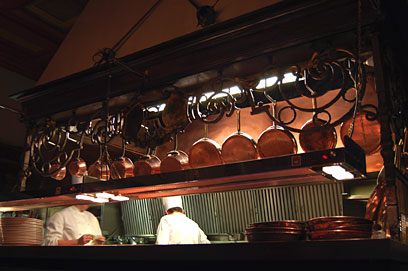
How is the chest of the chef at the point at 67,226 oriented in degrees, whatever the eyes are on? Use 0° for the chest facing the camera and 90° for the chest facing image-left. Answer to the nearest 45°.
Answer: approximately 315°

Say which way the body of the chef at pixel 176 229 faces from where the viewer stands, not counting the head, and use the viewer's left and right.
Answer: facing away from the viewer

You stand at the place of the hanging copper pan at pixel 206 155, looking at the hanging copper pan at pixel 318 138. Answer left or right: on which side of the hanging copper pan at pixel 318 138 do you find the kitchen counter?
right

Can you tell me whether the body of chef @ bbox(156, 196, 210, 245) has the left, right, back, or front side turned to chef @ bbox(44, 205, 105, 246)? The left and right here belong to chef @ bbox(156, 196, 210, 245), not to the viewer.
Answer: left

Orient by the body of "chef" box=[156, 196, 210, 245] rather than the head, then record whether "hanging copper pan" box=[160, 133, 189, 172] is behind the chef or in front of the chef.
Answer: behind

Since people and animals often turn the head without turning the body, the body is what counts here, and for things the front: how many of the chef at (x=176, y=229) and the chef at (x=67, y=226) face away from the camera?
1

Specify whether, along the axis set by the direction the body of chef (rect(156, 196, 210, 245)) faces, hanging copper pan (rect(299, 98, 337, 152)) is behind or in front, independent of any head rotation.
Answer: behind

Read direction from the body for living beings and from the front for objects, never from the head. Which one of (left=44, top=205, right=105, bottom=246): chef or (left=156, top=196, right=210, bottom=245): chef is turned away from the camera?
(left=156, top=196, right=210, bottom=245): chef
